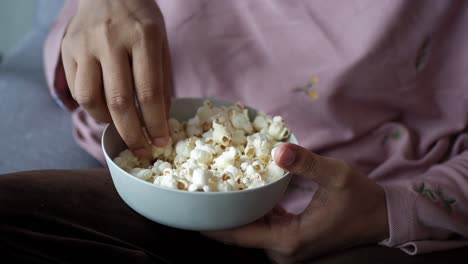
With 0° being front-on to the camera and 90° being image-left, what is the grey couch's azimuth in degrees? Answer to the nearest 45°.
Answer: approximately 0°

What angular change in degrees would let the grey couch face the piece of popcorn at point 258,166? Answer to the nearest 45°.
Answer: approximately 45° to its left

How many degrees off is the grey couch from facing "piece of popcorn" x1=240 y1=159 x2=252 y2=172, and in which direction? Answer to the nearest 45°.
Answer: approximately 45° to its left

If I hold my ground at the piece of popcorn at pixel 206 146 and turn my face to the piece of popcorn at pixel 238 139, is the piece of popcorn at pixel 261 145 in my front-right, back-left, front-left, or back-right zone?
front-right

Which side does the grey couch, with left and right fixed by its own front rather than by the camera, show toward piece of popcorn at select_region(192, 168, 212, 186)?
front
